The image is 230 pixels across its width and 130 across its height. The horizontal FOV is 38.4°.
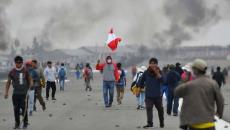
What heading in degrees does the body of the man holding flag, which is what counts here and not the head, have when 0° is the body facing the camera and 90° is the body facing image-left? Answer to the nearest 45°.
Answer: approximately 0°

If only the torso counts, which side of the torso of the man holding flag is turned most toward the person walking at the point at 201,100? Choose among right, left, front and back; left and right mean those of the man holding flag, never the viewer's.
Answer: front
